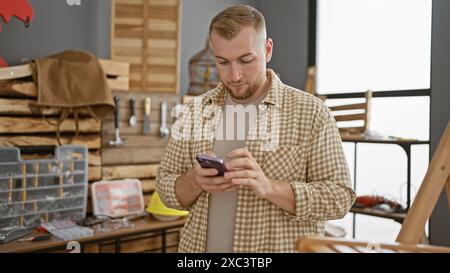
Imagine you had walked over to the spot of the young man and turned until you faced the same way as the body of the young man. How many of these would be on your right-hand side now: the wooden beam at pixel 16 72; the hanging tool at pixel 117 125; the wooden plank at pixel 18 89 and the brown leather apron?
4

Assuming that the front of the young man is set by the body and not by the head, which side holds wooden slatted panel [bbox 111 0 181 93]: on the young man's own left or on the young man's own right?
on the young man's own right

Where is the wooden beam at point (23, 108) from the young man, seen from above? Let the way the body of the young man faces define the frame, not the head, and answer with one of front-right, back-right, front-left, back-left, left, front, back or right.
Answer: right

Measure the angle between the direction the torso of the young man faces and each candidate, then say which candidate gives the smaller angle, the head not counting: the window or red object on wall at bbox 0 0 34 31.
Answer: the red object on wall

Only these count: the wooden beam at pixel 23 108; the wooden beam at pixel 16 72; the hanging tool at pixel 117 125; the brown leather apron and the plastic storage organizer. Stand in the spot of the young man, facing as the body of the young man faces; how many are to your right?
5

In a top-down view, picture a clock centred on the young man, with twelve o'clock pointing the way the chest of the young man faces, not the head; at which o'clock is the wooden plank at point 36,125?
The wooden plank is roughly at 3 o'clock from the young man.

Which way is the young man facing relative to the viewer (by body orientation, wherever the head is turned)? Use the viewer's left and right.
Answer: facing the viewer and to the left of the viewer

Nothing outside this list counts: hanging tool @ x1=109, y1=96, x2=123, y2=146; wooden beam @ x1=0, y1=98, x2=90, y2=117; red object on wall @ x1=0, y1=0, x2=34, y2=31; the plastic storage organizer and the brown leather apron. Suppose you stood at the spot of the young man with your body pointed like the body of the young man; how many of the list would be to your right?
5

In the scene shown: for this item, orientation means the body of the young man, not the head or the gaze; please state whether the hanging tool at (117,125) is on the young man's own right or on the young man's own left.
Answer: on the young man's own right

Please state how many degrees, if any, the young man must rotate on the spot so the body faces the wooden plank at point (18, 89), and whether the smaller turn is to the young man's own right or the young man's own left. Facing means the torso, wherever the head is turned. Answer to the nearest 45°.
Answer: approximately 90° to the young man's own right

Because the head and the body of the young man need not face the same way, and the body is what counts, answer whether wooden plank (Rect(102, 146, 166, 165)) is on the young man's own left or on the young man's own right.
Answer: on the young man's own right

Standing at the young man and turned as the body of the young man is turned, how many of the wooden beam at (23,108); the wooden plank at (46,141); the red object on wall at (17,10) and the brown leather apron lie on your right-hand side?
4

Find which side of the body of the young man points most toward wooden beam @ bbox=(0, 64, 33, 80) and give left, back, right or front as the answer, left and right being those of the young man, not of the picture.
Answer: right
